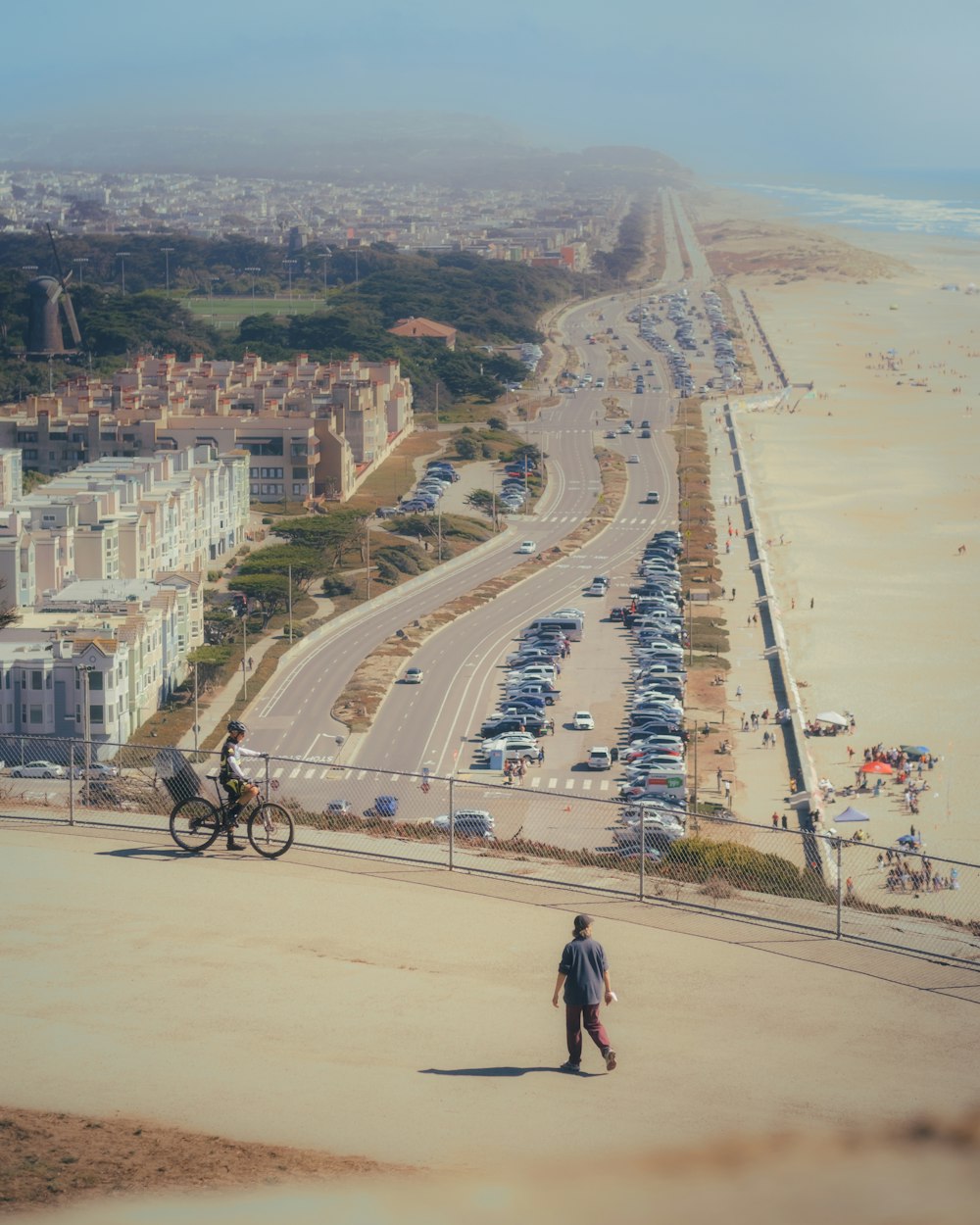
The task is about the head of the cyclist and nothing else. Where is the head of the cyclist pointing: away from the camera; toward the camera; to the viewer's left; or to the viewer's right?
to the viewer's right

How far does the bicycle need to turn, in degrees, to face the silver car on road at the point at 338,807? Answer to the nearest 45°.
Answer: approximately 90° to its left

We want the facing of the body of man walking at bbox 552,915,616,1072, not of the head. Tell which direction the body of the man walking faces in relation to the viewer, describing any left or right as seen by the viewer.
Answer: facing away from the viewer and to the left of the viewer

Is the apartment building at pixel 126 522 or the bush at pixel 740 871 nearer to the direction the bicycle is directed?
the bush

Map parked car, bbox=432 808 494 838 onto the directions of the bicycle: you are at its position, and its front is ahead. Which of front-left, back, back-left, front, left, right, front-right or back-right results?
front-left

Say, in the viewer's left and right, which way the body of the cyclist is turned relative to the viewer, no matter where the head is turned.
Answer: facing to the right of the viewer

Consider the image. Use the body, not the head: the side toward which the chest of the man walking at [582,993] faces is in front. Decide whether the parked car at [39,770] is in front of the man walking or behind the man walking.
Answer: in front

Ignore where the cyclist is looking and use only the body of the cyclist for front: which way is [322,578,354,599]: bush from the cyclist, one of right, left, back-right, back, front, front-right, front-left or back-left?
left

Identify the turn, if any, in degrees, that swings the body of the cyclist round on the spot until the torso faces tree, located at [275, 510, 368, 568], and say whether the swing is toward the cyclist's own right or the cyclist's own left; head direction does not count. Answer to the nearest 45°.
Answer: approximately 90° to the cyclist's own left

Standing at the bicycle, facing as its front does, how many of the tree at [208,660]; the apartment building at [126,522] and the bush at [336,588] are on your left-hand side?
3

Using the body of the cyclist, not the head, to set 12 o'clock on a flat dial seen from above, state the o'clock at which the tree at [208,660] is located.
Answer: The tree is roughly at 9 o'clock from the cyclist.

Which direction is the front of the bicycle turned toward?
to the viewer's right

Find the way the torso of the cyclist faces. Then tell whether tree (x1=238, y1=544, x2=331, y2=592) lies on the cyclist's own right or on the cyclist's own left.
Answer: on the cyclist's own left
